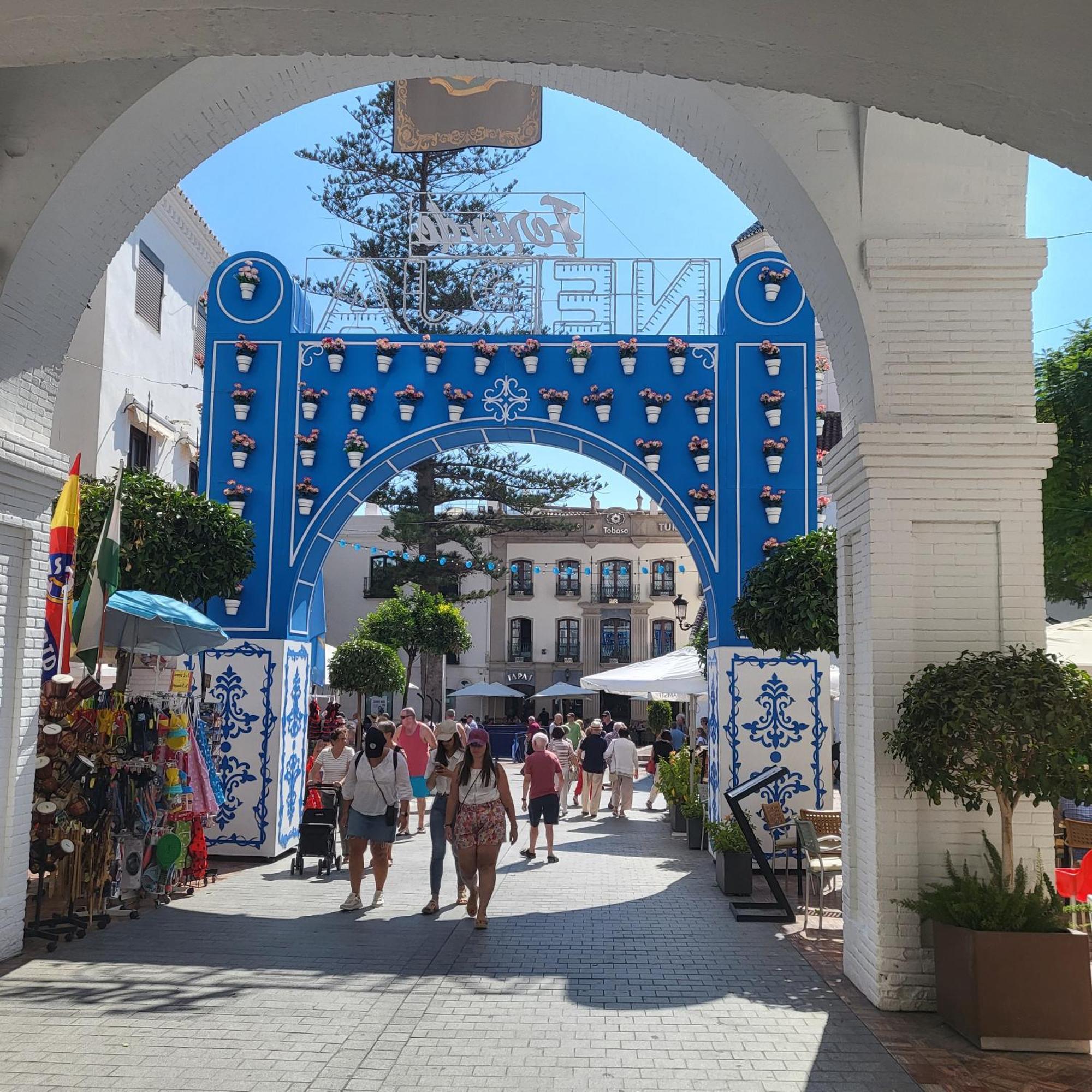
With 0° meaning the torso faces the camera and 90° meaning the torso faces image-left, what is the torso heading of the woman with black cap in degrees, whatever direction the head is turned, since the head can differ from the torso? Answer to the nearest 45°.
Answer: approximately 0°

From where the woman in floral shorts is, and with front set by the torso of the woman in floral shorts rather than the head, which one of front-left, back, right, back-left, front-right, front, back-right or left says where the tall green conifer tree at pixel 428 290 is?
back

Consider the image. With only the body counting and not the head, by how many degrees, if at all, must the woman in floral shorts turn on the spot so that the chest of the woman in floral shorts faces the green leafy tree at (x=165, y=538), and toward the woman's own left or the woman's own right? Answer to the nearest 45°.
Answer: approximately 135° to the woman's own right

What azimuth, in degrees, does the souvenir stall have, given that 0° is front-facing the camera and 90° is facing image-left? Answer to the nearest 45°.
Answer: approximately 315°

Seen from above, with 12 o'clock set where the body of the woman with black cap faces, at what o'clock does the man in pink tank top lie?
The man in pink tank top is roughly at 6 o'clock from the woman with black cap.

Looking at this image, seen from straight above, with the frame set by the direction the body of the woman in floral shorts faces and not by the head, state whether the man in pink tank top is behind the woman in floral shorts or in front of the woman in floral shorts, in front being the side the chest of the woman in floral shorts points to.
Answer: behind

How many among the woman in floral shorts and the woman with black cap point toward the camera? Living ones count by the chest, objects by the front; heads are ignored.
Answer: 2

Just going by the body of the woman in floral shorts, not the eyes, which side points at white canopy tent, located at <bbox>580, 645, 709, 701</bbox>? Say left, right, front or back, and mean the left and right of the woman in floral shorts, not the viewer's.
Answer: back

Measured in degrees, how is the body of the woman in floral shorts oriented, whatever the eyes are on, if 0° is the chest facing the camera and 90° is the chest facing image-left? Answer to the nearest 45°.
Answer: approximately 0°
